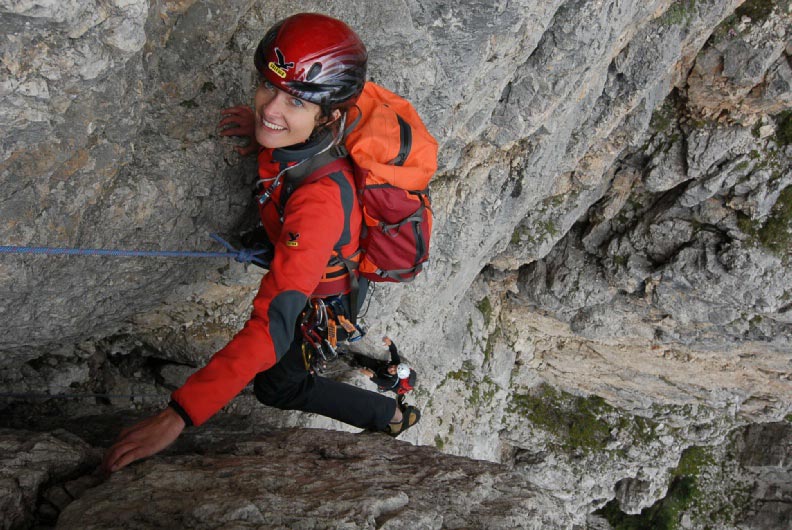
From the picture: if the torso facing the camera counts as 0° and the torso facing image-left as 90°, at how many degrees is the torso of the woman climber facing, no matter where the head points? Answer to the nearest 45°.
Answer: approximately 90°
